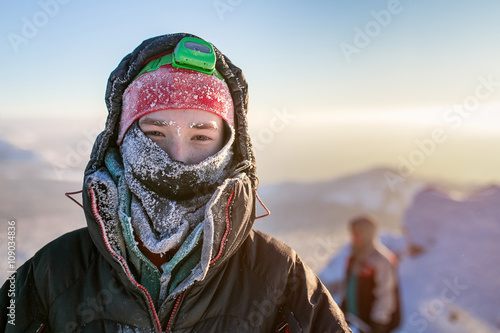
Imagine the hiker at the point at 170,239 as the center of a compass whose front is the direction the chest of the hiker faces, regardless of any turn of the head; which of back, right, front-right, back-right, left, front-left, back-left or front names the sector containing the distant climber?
back-left

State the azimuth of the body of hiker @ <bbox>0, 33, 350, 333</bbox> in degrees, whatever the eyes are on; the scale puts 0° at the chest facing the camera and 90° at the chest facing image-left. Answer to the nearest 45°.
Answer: approximately 0°

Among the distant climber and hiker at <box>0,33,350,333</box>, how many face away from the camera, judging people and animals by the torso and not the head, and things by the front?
0

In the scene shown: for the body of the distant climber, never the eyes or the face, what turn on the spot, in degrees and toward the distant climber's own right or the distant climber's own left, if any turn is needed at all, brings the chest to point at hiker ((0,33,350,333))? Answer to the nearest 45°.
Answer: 0° — they already face them
